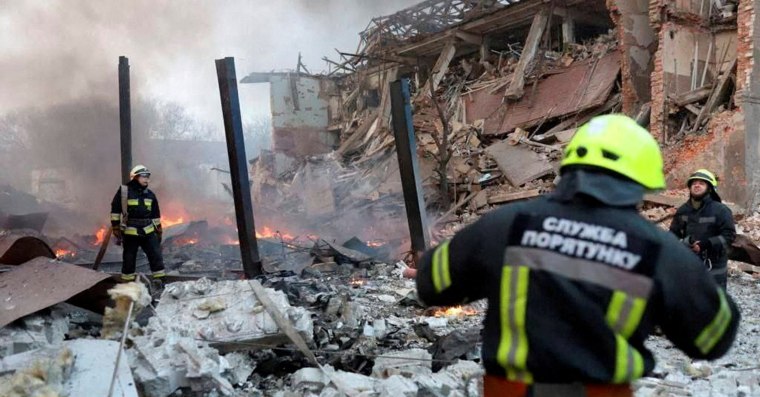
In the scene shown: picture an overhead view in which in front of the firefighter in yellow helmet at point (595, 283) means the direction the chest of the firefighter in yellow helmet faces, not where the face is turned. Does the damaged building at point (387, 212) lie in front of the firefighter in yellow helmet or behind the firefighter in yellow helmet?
in front

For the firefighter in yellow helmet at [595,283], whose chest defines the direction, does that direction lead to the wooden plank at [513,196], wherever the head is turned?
yes

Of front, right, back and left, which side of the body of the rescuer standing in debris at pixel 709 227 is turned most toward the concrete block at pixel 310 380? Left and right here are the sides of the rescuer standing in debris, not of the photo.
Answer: front

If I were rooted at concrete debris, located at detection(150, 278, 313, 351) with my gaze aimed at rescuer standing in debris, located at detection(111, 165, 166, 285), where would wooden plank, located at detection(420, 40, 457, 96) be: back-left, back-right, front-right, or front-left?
front-right

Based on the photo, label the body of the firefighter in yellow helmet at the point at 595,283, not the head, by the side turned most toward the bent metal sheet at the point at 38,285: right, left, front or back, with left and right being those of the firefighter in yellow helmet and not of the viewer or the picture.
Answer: left

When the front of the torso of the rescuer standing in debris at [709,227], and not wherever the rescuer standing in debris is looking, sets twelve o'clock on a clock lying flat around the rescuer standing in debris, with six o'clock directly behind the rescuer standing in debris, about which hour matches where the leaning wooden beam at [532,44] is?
The leaning wooden beam is roughly at 4 o'clock from the rescuer standing in debris.

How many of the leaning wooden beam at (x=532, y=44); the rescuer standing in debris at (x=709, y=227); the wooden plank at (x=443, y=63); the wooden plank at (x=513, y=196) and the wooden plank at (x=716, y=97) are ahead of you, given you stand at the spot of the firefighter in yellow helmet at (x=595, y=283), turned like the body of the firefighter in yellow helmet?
5

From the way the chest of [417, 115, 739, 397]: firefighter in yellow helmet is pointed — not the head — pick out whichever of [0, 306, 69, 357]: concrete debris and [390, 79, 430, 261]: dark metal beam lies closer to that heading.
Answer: the dark metal beam

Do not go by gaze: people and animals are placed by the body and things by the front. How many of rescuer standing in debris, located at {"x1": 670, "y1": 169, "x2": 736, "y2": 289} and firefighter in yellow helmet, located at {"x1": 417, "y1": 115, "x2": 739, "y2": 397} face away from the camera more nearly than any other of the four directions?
1

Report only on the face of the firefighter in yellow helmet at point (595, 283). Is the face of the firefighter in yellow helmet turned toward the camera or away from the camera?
away from the camera

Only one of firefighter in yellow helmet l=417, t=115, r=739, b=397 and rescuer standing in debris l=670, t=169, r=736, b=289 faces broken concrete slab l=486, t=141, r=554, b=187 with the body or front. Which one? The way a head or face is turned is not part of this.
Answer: the firefighter in yellow helmet

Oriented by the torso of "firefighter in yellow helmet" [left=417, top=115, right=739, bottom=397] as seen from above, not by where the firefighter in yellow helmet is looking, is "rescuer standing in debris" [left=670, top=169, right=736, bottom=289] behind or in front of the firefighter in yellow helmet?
in front

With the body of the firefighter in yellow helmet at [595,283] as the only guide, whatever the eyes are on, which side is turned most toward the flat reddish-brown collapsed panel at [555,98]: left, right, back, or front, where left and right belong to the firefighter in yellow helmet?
front

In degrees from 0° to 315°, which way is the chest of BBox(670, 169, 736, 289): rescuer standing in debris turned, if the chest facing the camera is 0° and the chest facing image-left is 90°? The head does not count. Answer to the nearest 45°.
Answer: approximately 45°

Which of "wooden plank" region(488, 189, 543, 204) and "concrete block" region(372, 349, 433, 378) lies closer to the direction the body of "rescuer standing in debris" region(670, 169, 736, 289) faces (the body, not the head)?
the concrete block

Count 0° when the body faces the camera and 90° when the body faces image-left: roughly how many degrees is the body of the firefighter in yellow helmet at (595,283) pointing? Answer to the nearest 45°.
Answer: approximately 180°

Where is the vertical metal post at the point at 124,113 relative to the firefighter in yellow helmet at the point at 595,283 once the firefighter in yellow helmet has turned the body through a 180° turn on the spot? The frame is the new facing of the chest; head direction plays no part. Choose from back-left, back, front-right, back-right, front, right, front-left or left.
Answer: back-right

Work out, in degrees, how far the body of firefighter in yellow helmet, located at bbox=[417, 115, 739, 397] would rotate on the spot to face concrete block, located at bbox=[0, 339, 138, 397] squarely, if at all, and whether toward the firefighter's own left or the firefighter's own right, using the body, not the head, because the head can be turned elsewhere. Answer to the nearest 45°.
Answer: approximately 90° to the firefighter's own left

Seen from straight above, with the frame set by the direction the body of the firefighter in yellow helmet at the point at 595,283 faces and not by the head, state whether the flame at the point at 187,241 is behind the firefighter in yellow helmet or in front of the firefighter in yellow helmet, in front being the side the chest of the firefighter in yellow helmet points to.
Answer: in front

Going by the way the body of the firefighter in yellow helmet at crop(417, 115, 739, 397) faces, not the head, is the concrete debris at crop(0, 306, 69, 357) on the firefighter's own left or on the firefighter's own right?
on the firefighter's own left

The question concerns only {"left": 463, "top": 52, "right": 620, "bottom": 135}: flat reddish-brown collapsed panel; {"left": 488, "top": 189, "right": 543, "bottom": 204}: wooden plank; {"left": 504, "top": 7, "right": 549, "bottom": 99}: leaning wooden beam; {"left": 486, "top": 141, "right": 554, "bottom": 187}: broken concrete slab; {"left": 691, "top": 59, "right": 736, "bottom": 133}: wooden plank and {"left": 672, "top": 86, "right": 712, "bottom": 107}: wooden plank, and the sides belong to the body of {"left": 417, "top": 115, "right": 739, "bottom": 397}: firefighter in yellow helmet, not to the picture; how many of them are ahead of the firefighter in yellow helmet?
6
